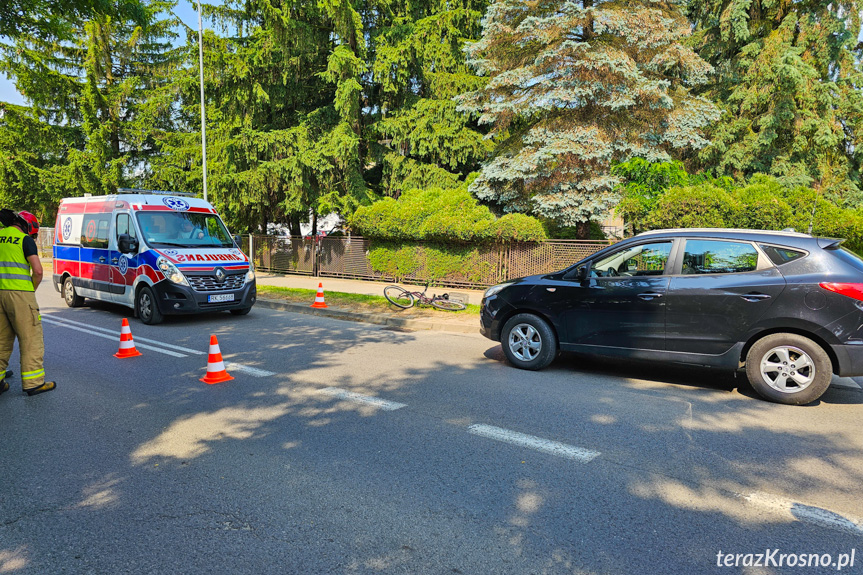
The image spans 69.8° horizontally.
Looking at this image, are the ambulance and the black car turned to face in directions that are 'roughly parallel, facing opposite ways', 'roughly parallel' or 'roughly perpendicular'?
roughly parallel, facing opposite ways

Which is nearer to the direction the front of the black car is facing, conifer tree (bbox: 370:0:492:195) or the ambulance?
the ambulance

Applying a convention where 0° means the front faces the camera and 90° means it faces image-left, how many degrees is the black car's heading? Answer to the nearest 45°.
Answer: approximately 90°

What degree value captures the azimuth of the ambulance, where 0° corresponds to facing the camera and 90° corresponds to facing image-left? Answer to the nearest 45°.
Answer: approximately 315°

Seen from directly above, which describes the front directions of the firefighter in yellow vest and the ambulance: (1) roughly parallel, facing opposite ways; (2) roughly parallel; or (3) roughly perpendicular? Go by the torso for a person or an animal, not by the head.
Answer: roughly perpendicular

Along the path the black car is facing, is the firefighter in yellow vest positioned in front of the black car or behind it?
in front

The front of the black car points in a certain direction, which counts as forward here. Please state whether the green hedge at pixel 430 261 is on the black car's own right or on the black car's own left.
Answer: on the black car's own right

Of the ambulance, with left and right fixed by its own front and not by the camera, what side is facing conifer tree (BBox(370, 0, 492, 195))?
left

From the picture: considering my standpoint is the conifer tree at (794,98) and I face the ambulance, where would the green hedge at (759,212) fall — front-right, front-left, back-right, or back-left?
front-left

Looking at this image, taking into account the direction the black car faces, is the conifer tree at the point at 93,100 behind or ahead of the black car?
ahead

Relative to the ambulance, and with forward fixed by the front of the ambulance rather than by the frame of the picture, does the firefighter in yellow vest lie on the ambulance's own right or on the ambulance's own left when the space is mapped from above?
on the ambulance's own right
